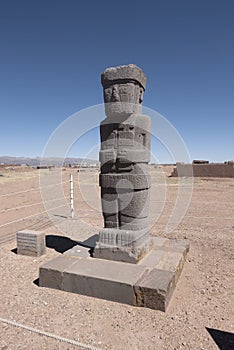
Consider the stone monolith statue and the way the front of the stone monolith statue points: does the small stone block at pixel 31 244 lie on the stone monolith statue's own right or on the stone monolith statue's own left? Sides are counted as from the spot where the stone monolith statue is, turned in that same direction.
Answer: on the stone monolith statue's own right

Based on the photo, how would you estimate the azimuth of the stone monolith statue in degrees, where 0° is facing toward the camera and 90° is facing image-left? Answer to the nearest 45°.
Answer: approximately 45°
